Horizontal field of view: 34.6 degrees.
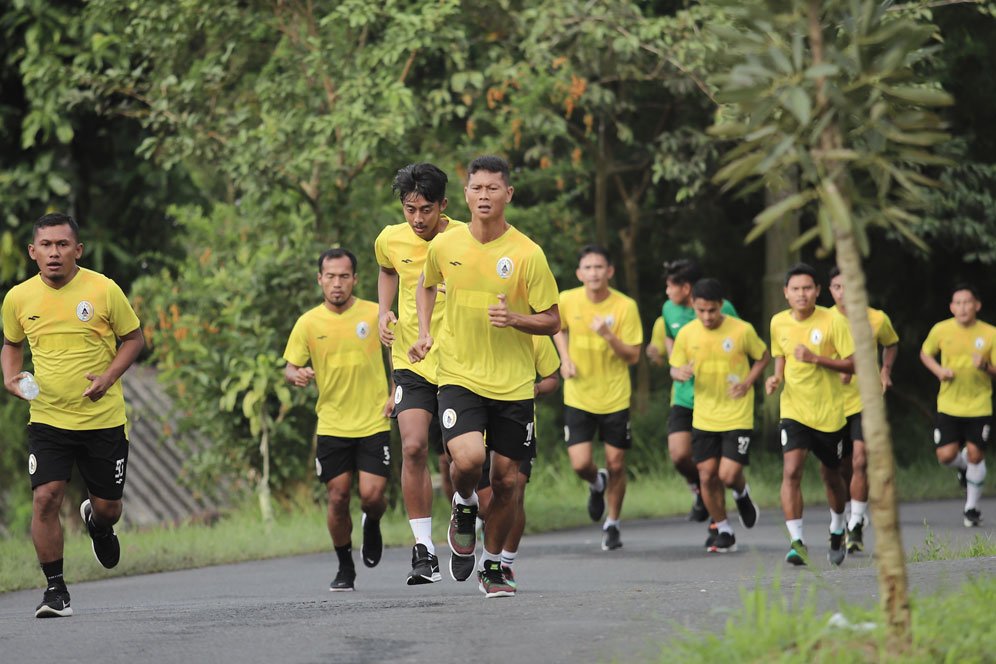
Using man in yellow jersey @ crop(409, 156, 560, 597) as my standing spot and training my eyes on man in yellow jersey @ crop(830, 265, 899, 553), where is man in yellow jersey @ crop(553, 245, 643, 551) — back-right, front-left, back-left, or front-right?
front-left

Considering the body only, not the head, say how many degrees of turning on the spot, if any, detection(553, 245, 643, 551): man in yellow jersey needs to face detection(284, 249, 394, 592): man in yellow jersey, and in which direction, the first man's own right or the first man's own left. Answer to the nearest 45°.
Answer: approximately 45° to the first man's own right

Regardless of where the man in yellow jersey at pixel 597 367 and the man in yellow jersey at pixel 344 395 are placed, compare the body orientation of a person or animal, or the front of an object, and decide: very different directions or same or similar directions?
same or similar directions

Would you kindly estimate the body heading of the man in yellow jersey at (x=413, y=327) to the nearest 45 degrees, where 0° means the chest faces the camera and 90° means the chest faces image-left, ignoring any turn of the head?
approximately 0°

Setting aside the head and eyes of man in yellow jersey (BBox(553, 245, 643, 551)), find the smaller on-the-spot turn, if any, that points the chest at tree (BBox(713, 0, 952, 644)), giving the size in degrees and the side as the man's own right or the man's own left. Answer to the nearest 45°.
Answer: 0° — they already face it

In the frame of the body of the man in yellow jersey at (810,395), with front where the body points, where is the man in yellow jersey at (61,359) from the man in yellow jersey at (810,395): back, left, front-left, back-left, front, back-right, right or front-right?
front-right

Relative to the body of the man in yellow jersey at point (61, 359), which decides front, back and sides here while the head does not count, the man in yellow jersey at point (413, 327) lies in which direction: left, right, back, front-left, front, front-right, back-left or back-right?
left

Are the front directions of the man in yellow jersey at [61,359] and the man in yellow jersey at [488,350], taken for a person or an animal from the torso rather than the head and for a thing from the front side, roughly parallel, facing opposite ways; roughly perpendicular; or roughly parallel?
roughly parallel

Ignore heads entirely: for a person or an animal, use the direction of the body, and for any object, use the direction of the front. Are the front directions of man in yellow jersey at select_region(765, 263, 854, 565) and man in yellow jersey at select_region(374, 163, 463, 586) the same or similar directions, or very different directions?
same or similar directions

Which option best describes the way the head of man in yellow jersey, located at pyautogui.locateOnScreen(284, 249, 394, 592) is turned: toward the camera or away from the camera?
toward the camera

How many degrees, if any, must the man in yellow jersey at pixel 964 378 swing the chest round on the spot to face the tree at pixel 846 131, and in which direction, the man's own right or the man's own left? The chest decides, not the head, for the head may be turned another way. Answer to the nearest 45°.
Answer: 0° — they already face it

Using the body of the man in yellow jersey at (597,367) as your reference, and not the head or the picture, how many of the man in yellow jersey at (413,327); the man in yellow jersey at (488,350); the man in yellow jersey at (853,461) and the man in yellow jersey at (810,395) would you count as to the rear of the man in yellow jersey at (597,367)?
0

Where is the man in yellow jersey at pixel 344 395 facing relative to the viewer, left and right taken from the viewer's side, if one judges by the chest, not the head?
facing the viewer

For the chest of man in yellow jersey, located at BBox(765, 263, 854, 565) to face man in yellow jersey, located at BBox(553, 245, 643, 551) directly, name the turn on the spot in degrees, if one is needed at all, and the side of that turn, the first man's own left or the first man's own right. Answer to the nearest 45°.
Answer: approximately 135° to the first man's own right

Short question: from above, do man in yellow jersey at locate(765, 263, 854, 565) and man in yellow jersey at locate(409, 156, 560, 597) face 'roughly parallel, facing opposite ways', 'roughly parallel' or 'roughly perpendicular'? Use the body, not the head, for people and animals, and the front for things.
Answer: roughly parallel

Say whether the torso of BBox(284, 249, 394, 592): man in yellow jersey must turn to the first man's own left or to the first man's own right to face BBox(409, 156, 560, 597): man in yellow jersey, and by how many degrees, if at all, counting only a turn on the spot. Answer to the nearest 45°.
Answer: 0° — they already face them

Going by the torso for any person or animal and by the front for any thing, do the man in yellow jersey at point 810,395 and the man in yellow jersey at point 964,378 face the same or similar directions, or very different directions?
same or similar directions

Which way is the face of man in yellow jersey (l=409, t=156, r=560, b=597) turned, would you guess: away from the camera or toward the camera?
toward the camera

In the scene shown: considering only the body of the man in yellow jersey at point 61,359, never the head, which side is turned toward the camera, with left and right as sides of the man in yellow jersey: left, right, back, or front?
front

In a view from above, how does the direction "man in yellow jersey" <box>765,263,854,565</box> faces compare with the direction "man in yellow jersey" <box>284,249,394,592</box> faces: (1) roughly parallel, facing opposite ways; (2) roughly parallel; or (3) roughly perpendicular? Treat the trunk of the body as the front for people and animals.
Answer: roughly parallel

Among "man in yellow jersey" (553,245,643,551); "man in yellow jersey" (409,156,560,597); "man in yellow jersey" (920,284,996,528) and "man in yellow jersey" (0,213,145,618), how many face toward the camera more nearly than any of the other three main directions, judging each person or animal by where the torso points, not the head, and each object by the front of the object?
4

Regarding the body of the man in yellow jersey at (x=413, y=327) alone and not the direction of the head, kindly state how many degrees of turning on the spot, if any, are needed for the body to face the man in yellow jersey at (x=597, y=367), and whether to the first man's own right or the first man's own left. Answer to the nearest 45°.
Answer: approximately 180°
